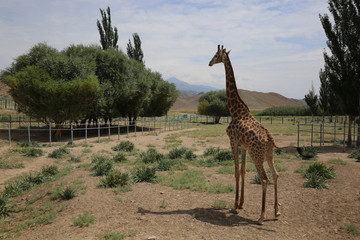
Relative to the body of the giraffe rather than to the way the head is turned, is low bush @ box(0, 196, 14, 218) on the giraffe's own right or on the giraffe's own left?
on the giraffe's own left

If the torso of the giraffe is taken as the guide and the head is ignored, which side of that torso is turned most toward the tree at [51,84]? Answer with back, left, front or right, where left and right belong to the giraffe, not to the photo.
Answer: front

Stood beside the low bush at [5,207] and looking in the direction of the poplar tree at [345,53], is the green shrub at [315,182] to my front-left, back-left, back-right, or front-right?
front-right

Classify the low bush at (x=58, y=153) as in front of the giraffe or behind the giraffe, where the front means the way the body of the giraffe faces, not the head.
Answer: in front

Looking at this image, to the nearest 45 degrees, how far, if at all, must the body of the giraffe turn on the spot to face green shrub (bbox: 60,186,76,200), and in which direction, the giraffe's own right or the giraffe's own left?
approximately 45° to the giraffe's own left

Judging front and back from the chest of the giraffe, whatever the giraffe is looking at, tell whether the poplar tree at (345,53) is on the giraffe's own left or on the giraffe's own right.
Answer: on the giraffe's own right

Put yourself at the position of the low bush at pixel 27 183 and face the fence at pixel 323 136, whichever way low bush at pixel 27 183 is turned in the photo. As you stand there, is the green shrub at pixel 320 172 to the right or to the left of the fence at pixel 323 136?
right

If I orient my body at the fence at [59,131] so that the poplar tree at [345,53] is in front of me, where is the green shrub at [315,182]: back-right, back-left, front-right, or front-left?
front-right

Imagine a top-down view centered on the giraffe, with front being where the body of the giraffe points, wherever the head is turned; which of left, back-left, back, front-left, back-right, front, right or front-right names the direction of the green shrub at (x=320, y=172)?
right

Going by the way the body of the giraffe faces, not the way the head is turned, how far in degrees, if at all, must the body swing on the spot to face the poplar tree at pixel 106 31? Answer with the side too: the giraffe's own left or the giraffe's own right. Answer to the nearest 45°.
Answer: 0° — it already faces it

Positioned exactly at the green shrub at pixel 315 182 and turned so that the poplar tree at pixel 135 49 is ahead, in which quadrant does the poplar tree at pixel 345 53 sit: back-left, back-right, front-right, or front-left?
front-right

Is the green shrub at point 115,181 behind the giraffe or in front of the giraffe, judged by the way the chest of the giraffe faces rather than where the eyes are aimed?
in front

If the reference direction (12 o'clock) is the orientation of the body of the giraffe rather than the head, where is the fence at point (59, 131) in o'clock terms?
The fence is roughly at 12 o'clock from the giraffe.

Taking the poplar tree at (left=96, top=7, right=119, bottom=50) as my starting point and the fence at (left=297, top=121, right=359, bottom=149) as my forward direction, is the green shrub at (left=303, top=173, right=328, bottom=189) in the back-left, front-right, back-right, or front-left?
front-right

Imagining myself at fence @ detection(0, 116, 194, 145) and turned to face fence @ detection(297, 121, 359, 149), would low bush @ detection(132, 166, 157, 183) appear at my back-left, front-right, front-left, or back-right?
front-right

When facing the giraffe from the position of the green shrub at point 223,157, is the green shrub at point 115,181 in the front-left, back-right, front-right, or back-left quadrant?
front-right

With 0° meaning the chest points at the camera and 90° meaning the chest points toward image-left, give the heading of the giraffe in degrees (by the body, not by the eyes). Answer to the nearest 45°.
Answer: approximately 135°
